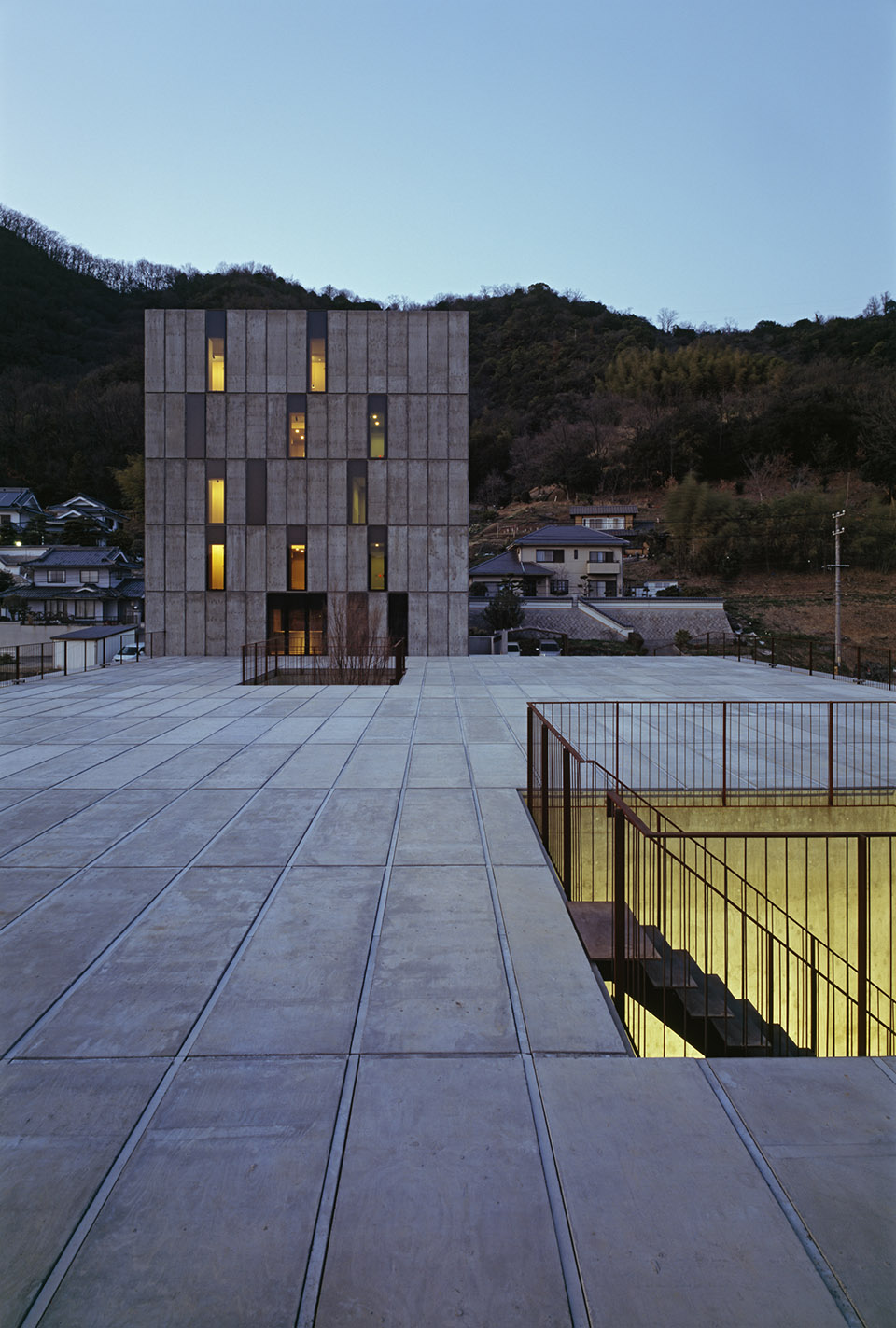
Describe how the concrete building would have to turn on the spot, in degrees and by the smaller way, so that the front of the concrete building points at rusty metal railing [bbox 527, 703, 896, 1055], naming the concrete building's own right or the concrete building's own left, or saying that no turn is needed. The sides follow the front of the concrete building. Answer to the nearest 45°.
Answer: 0° — it already faces it

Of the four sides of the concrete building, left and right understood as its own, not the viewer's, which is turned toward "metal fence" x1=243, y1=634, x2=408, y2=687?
front

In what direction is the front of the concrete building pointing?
toward the camera
